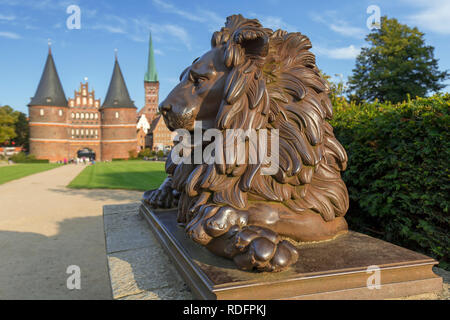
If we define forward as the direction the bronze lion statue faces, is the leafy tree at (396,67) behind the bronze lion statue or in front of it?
behind

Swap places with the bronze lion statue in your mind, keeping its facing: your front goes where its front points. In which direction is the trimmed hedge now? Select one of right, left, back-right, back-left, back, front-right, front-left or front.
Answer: back

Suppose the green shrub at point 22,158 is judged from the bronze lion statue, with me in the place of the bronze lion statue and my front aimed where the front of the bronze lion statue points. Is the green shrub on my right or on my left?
on my right

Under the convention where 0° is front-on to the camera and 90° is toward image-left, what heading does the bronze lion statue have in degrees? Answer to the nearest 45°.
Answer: approximately 45°
